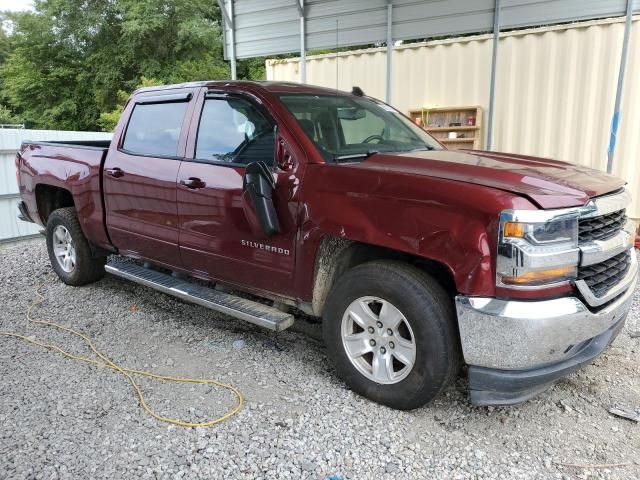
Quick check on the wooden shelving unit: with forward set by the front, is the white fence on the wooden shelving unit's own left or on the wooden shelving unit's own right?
on the wooden shelving unit's own right

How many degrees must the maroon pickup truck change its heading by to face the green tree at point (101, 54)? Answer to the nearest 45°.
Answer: approximately 180°

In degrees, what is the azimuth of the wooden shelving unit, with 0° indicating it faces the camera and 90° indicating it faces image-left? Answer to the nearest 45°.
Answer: approximately 0°

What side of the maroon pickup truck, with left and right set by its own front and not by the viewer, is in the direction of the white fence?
back

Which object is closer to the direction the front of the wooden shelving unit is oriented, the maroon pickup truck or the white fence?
the maroon pickup truck

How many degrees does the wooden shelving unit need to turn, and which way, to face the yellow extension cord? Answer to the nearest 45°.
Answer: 0° — it already faces it

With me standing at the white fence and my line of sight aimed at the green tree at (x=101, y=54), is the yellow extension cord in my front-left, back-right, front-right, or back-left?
back-right
